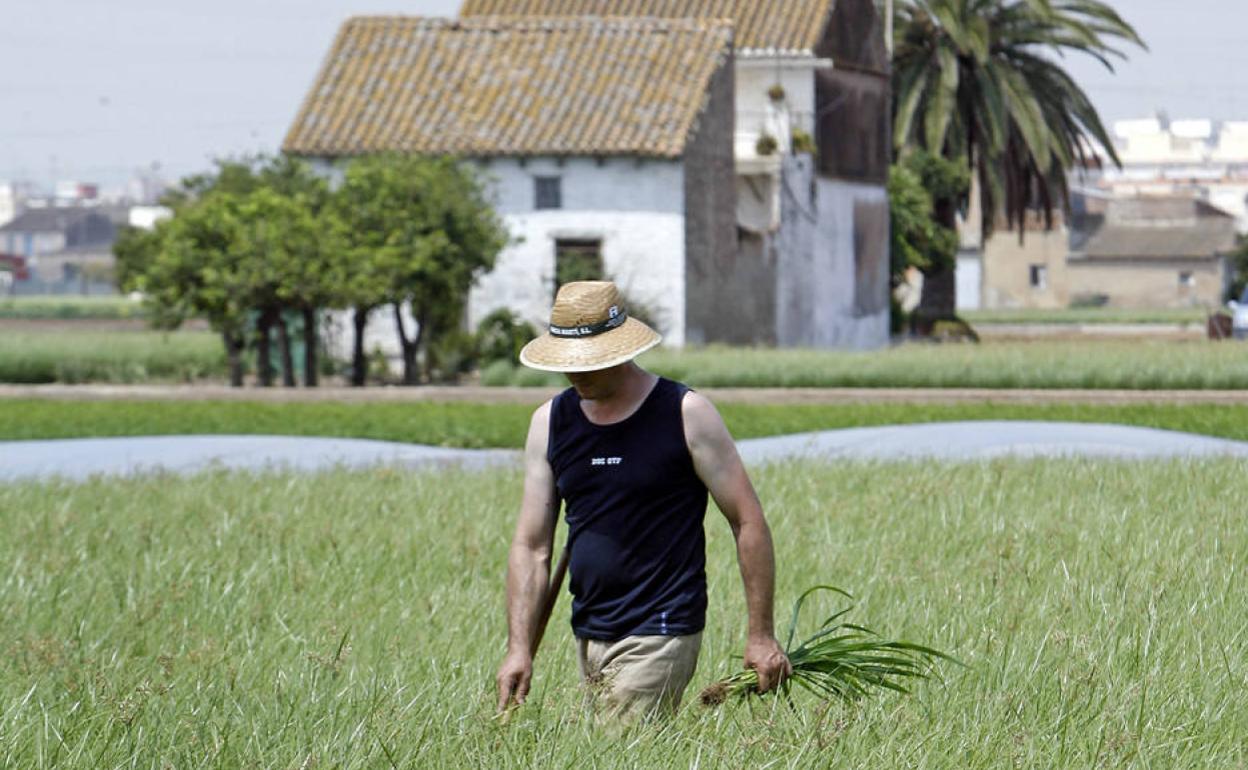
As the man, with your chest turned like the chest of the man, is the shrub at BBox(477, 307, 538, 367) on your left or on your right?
on your right

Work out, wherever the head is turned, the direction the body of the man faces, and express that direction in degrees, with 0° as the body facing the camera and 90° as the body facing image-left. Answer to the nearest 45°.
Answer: approximately 45°

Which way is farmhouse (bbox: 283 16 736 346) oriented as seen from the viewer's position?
toward the camera

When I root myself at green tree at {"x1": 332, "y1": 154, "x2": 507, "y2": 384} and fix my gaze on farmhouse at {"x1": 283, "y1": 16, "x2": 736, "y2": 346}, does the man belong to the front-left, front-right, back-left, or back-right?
back-right

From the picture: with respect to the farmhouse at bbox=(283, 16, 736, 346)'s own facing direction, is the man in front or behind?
in front

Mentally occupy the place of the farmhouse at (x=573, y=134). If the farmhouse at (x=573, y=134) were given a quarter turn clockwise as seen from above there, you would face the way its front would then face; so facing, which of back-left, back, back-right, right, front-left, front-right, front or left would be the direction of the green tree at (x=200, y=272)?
front-left

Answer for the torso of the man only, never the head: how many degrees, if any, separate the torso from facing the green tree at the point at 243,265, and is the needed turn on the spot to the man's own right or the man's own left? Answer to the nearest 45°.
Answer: approximately 135° to the man's own right

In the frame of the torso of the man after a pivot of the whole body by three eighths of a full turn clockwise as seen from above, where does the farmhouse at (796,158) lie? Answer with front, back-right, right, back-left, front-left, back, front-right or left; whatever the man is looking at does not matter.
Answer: front

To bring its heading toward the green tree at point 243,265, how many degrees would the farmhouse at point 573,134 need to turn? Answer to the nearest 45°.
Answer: approximately 45° to its right

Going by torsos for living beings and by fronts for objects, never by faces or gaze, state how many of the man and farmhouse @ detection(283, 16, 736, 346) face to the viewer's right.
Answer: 0

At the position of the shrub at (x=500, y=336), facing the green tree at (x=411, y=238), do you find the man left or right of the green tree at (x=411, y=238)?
left
